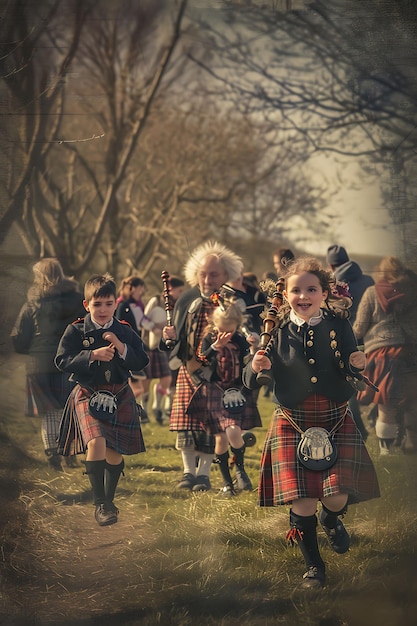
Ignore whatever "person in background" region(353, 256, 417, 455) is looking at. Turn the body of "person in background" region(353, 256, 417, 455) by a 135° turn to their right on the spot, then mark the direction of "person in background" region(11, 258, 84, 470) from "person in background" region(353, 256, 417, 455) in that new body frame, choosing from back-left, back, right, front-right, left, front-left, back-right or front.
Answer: back-right

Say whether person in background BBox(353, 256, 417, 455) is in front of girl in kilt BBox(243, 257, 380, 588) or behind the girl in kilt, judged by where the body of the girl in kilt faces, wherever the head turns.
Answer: behind

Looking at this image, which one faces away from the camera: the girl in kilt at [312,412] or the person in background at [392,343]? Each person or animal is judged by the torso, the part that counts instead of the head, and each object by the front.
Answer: the person in background

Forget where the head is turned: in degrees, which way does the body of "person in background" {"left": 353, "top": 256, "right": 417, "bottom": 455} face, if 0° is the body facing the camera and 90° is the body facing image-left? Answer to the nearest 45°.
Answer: approximately 180°

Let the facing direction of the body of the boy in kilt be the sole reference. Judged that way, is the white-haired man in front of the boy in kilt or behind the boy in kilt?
behind

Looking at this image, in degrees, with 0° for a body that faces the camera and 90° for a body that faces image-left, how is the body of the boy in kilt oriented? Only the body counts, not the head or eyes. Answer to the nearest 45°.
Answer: approximately 0°
